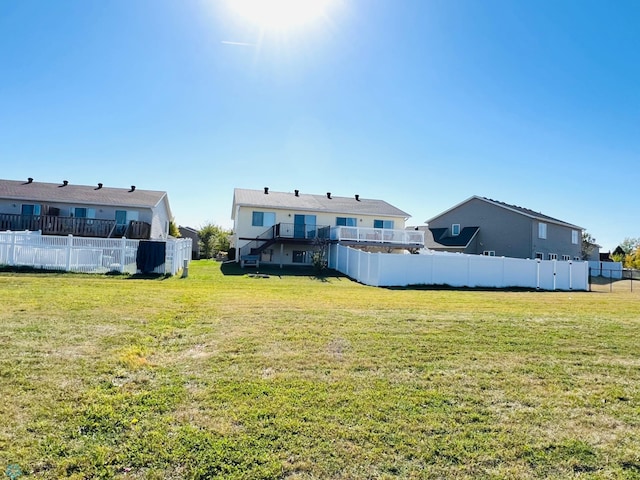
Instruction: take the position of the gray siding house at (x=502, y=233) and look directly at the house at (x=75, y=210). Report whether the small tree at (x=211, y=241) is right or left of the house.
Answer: right

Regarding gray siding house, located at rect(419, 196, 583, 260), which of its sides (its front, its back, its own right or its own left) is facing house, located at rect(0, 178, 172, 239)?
left

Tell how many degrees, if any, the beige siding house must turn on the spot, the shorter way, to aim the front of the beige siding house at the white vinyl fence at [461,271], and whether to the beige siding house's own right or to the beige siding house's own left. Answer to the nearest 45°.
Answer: approximately 135° to the beige siding house's own right

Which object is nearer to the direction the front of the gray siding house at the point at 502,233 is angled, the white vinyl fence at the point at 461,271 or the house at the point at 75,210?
the house

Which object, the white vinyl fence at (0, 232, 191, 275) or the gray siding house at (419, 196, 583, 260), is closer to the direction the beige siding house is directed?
the gray siding house

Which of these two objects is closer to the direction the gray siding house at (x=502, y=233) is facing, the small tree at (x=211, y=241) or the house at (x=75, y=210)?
the small tree

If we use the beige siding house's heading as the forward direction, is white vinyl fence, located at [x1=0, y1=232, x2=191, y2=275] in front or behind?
behind

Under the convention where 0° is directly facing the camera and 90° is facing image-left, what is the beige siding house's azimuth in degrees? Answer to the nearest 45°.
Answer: approximately 180°

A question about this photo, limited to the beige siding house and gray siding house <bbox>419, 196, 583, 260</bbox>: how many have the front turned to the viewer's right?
0

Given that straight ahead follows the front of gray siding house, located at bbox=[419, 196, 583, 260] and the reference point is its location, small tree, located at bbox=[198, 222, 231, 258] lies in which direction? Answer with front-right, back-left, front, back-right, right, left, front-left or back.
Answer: front-left

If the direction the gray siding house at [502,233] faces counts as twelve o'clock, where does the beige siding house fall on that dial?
The beige siding house is roughly at 9 o'clock from the gray siding house.

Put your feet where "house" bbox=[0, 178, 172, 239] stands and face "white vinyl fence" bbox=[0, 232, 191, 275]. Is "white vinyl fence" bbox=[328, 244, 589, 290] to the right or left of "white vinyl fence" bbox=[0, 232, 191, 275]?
left

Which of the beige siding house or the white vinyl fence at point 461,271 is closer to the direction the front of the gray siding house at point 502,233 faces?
the beige siding house

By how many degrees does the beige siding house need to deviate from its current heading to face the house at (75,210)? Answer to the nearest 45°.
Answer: approximately 90° to its left

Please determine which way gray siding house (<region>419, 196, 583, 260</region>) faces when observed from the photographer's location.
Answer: facing away from the viewer and to the left of the viewer
